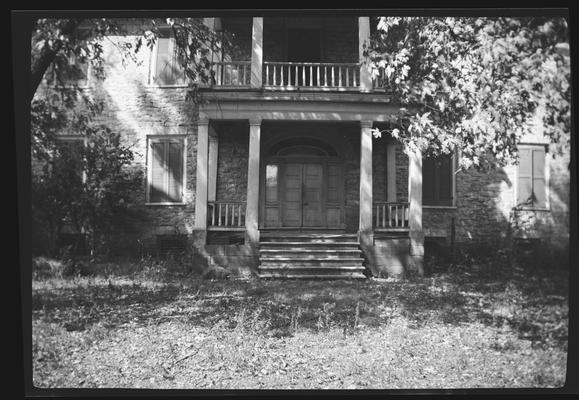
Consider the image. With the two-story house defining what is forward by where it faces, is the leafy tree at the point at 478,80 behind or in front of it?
in front

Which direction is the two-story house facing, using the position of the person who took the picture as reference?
facing the viewer
